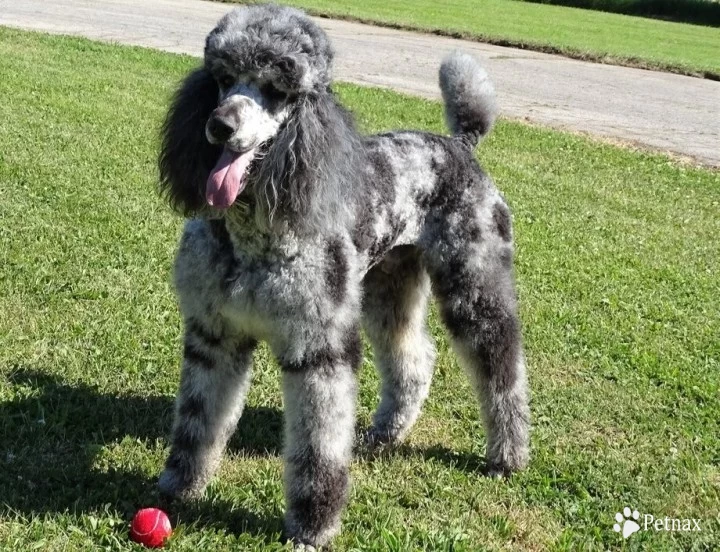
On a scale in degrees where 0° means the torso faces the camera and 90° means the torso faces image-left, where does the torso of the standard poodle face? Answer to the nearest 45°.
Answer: approximately 45°
